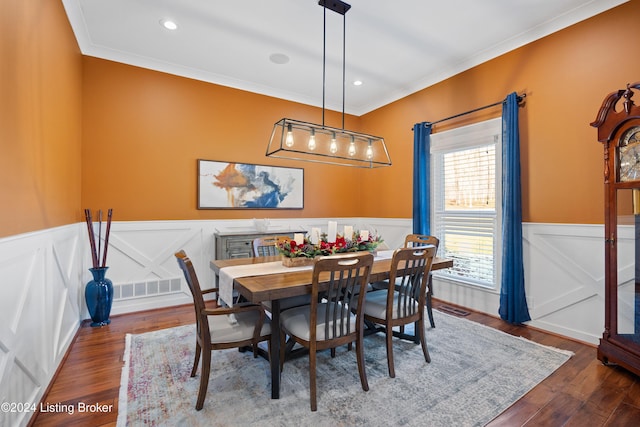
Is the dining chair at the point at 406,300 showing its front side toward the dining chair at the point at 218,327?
no

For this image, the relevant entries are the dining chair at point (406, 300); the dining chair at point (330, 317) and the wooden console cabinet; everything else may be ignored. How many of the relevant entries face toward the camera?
1

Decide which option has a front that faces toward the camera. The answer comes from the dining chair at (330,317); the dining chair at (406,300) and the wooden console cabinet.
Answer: the wooden console cabinet

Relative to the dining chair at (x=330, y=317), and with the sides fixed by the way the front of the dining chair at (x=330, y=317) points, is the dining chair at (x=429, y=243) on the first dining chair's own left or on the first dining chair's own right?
on the first dining chair's own right

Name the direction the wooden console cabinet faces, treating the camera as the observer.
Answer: facing the viewer

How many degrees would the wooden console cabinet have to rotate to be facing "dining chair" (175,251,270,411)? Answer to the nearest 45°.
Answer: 0° — it already faces it

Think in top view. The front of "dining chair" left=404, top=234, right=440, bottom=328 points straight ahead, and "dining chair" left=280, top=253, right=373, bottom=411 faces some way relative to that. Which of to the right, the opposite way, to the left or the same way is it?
to the right

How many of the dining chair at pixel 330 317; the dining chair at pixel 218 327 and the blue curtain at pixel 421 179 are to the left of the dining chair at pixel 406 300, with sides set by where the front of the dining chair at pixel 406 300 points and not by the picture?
2

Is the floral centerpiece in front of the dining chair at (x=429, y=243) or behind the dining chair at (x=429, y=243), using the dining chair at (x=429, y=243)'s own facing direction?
in front

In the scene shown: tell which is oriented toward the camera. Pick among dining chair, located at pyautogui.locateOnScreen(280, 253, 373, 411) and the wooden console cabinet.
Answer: the wooden console cabinet

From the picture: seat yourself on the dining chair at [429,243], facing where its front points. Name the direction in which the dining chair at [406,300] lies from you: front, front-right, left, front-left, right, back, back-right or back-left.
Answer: front-left

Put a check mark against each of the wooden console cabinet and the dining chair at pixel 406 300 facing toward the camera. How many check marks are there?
1

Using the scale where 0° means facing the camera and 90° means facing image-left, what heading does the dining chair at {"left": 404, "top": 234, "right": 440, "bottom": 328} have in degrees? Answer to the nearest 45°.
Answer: approximately 45°

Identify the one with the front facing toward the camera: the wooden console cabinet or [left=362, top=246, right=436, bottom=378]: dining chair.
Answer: the wooden console cabinet

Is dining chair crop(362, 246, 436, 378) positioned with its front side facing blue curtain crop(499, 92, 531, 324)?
no

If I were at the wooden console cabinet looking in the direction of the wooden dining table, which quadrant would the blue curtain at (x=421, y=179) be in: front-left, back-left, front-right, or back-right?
front-left

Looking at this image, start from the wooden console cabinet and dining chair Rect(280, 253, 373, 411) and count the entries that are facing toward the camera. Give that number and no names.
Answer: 1

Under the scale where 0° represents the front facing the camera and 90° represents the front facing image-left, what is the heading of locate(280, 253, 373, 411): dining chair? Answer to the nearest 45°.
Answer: approximately 135°

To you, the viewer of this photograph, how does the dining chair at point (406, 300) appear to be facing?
facing away from the viewer and to the left of the viewer

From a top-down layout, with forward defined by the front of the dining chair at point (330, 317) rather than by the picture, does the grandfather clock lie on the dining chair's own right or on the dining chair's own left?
on the dining chair's own right

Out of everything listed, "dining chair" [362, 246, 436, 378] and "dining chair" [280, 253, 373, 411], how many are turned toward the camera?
0

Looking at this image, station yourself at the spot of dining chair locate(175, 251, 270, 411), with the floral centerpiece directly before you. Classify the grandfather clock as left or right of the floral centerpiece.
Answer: right
